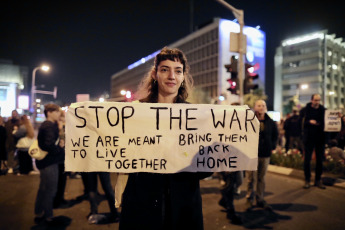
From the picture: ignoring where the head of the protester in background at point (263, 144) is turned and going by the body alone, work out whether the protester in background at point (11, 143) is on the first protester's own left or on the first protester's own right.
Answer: on the first protester's own right

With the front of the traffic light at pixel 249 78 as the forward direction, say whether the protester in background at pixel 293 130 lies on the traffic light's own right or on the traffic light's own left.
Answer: on the traffic light's own left

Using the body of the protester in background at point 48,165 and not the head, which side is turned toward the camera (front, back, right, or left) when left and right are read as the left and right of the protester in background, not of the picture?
right

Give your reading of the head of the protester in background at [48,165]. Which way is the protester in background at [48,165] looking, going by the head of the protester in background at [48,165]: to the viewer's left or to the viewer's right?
to the viewer's right

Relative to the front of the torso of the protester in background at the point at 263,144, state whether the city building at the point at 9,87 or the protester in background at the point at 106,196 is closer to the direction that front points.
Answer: the protester in background

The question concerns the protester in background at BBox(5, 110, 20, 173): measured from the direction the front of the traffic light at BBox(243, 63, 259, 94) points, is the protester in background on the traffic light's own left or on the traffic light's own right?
on the traffic light's own right

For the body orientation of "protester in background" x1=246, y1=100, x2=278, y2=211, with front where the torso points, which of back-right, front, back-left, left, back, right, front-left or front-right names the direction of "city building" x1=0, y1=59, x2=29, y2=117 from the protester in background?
back-right

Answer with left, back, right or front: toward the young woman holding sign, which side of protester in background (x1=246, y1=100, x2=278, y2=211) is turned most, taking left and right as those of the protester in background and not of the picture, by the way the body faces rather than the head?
front

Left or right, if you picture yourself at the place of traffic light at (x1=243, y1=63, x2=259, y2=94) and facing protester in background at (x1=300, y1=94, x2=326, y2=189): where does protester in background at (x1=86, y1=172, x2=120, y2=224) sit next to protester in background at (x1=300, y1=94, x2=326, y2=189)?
right

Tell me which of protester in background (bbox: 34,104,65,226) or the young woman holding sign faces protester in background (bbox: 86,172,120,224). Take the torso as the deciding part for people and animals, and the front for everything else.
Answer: protester in background (bbox: 34,104,65,226)
